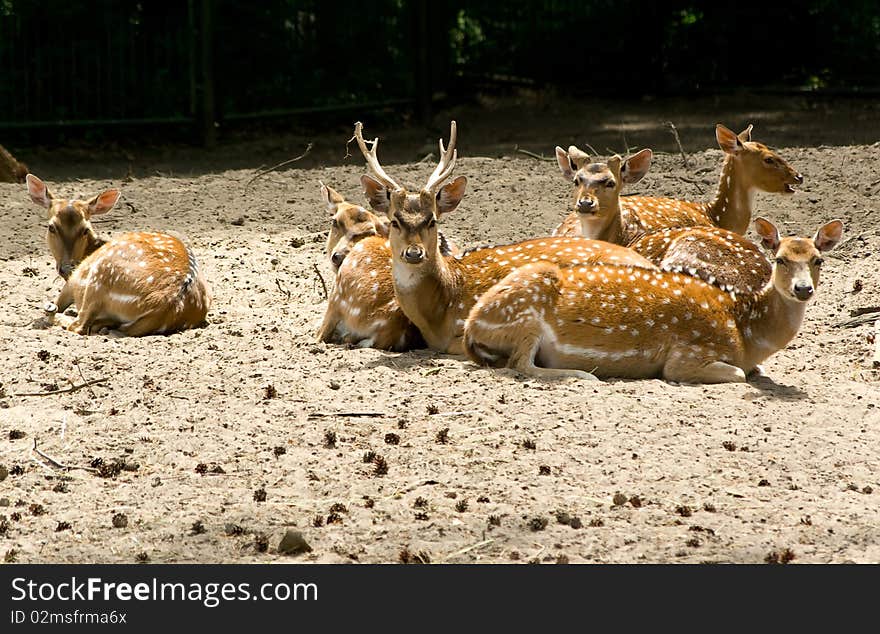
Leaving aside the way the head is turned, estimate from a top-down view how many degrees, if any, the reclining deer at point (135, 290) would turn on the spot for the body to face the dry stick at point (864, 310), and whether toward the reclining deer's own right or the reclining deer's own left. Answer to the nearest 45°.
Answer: approximately 135° to the reclining deer's own right

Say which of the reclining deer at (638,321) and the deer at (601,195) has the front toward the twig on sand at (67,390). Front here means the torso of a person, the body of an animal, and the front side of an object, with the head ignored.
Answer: the deer

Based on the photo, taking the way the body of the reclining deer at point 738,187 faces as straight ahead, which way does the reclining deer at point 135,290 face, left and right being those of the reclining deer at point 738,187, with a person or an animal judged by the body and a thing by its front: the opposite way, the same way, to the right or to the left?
the opposite way

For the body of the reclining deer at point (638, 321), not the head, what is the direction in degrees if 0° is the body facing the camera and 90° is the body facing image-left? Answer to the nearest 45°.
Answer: approximately 270°

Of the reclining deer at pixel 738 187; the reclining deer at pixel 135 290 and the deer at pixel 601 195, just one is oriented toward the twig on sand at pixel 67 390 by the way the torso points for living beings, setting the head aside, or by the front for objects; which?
the deer

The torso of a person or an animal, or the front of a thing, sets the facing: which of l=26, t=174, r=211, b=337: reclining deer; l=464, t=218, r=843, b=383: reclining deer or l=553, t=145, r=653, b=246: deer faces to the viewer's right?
l=464, t=218, r=843, b=383: reclining deer

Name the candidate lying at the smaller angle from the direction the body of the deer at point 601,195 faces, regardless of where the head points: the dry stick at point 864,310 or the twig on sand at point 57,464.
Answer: the twig on sand

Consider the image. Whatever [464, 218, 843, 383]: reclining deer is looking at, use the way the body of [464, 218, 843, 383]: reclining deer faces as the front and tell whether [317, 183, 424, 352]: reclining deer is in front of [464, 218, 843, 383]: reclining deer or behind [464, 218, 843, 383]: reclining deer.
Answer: behind

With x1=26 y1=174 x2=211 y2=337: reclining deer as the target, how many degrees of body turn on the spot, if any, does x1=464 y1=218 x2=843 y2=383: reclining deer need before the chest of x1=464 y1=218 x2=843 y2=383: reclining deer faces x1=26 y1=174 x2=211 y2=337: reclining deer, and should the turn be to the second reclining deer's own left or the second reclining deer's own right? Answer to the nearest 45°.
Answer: approximately 180°

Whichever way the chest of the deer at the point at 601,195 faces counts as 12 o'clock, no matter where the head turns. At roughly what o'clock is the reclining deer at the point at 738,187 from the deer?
The reclining deer is roughly at 6 o'clock from the deer.

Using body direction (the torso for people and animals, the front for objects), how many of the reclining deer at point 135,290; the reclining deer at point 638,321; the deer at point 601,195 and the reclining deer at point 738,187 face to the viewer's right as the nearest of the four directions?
2

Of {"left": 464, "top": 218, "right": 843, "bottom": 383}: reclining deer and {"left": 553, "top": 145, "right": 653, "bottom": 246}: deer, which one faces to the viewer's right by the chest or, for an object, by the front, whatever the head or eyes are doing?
the reclining deer

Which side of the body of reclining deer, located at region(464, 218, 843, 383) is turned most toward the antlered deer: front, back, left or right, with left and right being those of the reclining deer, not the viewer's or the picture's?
back
